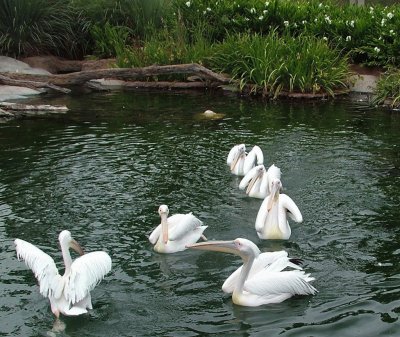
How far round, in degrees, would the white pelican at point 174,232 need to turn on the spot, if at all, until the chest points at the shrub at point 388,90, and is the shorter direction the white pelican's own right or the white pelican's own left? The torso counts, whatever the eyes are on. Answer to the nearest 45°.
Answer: approximately 180°

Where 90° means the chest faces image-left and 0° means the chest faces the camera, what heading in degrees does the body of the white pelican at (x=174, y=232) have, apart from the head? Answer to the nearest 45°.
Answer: approximately 45°

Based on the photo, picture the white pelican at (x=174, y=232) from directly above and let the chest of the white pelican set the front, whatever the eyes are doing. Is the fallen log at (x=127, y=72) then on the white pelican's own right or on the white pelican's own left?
on the white pelican's own right
